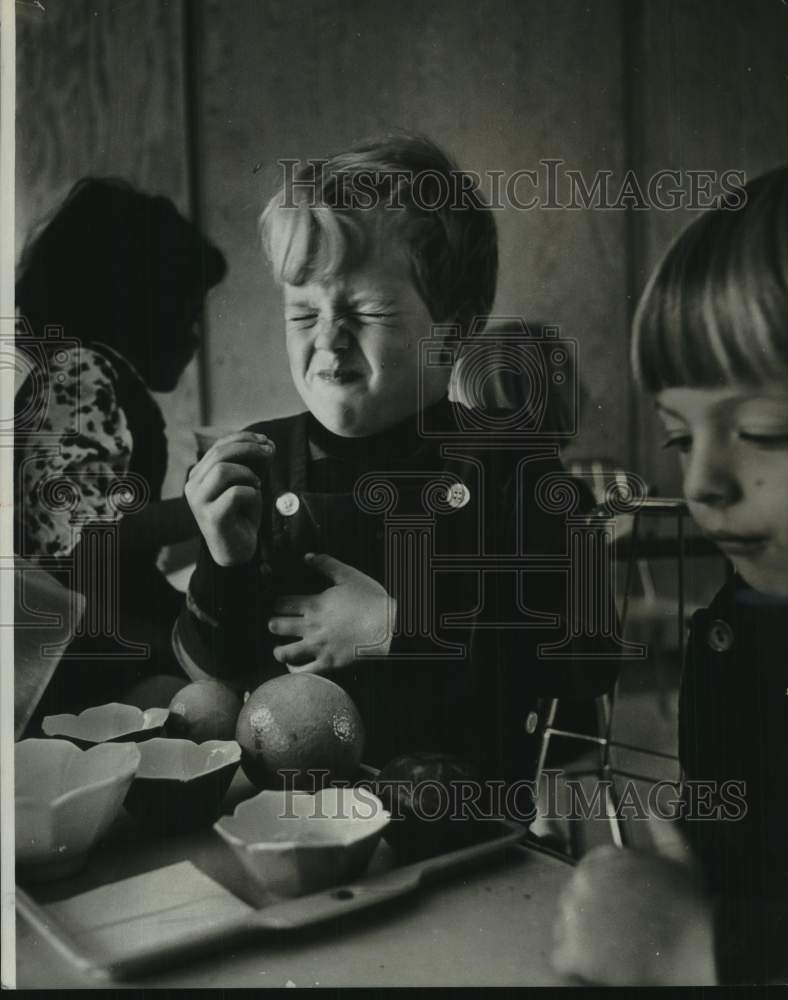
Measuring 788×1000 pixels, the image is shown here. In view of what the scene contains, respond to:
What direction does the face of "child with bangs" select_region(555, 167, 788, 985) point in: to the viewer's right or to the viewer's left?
to the viewer's left

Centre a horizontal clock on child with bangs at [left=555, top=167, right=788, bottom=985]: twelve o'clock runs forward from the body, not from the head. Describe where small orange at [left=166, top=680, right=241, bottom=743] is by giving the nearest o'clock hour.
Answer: The small orange is roughly at 1 o'clock from the child with bangs.

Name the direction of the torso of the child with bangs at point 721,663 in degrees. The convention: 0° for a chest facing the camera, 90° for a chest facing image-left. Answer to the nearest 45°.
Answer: approximately 45°

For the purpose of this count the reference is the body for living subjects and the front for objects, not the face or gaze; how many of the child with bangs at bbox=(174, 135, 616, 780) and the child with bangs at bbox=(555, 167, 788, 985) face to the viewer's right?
0

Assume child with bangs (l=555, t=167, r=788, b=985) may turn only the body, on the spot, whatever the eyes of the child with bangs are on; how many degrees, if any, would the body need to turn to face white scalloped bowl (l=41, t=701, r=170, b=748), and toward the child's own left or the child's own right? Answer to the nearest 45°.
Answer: approximately 45° to the child's own right

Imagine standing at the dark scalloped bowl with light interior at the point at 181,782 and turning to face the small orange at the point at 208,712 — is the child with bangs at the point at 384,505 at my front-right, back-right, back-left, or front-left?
front-right

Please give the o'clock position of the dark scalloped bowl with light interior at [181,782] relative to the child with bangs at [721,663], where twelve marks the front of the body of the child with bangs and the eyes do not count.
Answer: The dark scalloped bowl with light interior is roughly at 1 o'clock from the child with bangs.
